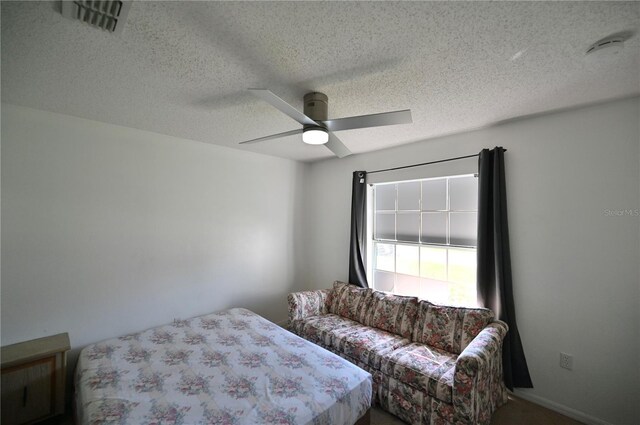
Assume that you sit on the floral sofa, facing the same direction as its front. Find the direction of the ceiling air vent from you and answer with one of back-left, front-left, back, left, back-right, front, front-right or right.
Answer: front

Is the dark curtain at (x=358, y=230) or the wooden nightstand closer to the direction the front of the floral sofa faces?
the wooden nightstand

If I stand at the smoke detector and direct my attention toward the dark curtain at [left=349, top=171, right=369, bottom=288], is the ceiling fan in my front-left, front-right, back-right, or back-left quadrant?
front-left

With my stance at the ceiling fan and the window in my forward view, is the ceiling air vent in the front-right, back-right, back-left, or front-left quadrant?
back-left

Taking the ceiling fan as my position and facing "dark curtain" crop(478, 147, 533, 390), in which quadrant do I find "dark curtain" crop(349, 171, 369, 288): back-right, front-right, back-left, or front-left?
front-left

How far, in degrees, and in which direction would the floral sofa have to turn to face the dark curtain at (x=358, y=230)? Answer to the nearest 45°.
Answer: approximately 90° to its right

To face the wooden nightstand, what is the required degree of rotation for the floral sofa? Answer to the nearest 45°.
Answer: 0° — it already faces it

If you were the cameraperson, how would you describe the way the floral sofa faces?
facing the viewer and to the left of the viewer
